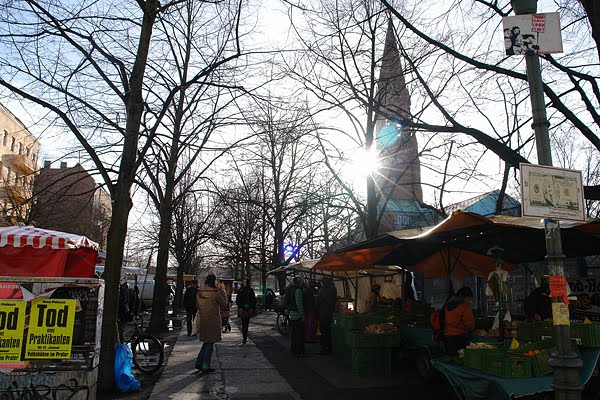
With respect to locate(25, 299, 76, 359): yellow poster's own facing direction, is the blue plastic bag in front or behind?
behind

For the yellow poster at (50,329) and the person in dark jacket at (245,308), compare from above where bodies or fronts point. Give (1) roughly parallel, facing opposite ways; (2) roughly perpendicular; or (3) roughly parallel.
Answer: roughly parallel

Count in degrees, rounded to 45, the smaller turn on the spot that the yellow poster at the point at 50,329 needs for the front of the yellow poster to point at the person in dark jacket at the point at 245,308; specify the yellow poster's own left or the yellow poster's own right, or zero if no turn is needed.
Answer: approximately 135° to the yellow poster's own left

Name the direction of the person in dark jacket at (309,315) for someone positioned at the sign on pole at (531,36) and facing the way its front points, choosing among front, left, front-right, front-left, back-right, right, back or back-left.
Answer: back-right

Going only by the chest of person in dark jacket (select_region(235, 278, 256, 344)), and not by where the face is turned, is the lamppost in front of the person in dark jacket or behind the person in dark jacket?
in front

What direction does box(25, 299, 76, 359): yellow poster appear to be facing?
toward the camera

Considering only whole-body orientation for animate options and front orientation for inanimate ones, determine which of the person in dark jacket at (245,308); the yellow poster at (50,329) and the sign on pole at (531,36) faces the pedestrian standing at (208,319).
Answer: the person in dark jacket

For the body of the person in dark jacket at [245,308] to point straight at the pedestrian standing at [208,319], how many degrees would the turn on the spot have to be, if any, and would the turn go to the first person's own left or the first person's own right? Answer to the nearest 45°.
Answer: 0° — they already face them

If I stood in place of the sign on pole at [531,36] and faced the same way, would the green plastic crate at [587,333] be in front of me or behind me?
behind

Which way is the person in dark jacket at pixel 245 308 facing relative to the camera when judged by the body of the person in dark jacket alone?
toward the camera

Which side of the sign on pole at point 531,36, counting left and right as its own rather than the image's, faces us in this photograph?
front

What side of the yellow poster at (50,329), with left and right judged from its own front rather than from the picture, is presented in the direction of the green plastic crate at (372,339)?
left
